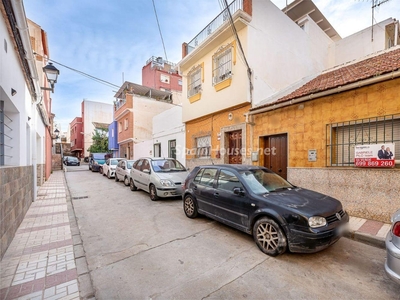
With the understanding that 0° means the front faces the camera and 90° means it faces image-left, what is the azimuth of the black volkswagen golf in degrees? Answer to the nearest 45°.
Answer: approximately 315°

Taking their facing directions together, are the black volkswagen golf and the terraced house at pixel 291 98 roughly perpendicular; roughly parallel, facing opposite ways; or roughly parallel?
roughly perpendicular

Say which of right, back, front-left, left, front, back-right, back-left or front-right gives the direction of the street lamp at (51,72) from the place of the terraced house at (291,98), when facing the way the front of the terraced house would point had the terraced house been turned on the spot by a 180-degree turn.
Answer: back

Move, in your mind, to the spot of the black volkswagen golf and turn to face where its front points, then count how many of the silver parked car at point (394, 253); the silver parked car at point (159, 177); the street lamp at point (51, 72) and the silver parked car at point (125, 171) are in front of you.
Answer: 1

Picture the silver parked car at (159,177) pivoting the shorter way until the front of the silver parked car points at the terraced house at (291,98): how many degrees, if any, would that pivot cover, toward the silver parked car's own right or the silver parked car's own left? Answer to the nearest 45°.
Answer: approximately 45° to the silver parked car's own left

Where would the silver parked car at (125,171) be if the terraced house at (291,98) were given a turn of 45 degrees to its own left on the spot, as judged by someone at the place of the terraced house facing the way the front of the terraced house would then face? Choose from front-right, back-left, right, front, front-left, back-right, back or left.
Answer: right

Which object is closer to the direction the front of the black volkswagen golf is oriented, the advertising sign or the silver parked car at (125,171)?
the advertising sign

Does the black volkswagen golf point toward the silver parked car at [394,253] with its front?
yes

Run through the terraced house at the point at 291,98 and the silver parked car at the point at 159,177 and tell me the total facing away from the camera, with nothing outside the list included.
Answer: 0

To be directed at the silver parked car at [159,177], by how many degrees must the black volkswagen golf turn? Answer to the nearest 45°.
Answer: approximately 180°

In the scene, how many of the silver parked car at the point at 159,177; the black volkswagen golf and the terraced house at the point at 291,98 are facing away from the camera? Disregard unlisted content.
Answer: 0

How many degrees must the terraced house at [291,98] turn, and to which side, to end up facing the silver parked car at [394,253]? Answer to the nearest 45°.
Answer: approximately 45° to its left

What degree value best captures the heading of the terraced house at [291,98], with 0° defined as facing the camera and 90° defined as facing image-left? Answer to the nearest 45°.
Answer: approximately 45°

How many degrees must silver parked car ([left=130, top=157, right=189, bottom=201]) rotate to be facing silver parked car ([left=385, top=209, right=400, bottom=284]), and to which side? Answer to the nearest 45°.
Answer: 0° — it already faces it

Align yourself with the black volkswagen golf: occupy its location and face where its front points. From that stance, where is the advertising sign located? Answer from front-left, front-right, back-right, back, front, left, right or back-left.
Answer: left

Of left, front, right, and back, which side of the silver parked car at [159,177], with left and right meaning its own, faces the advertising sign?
front

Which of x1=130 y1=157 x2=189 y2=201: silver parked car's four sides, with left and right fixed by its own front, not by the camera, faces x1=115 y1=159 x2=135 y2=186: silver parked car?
back
